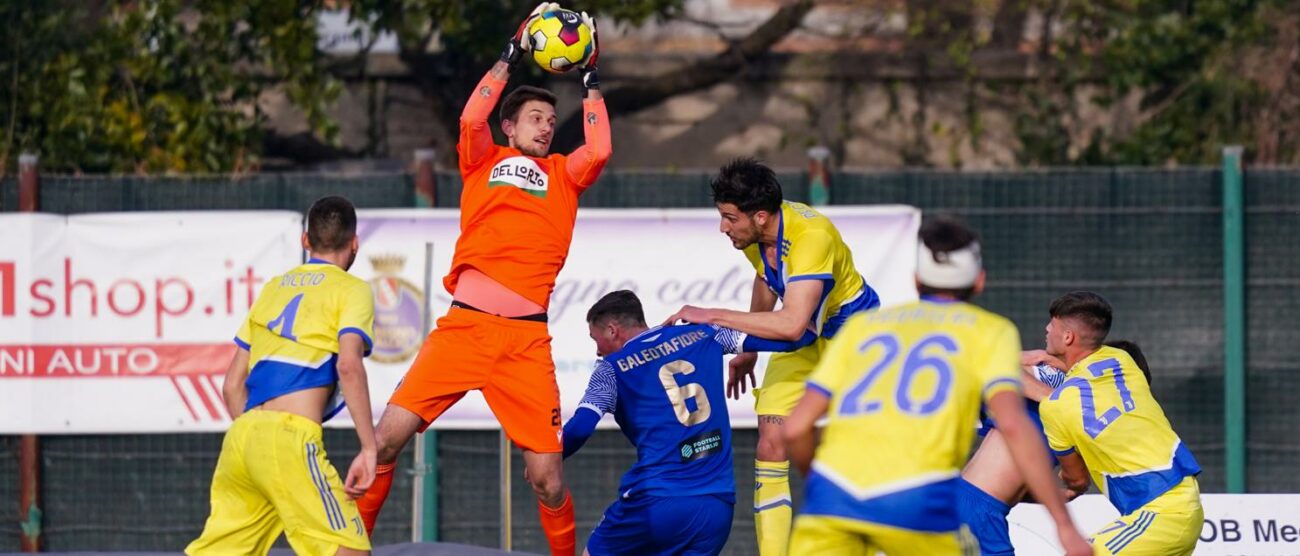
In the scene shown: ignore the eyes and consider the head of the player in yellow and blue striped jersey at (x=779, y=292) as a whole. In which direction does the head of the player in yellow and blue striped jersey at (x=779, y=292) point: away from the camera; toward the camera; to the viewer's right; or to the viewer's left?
to the viewer's left

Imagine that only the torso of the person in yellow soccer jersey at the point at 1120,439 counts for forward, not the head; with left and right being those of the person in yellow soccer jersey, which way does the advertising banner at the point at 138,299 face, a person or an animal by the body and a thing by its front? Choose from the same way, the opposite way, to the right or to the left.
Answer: the opposite way

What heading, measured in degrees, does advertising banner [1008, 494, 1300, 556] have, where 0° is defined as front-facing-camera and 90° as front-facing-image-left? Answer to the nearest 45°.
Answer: approximately 0°

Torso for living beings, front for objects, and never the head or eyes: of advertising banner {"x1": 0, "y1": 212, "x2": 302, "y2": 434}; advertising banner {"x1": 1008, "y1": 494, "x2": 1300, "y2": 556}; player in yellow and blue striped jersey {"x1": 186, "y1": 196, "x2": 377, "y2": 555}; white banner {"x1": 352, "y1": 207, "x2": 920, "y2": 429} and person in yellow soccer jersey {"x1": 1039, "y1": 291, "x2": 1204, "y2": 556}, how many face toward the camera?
3

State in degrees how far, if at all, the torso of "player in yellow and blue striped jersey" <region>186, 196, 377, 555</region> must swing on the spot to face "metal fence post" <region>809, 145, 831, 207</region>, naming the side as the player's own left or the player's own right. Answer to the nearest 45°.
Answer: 0° — they already face it

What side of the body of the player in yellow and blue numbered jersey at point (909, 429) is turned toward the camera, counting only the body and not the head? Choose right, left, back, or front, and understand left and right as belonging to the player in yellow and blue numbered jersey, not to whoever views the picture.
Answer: back

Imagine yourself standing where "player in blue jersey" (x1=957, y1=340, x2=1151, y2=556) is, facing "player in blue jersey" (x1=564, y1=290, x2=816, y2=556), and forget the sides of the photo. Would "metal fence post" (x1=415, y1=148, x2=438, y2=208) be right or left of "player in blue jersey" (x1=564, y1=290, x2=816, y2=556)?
right

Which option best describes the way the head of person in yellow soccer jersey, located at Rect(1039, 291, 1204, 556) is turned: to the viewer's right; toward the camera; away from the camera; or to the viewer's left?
to the viewer's left

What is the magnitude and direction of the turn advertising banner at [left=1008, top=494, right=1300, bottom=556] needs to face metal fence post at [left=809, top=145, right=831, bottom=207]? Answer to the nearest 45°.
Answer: approximately 135° to its right

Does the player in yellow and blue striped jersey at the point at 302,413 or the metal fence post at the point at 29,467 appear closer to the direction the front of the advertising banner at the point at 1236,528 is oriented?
the player in yellow and blue striped jersey
